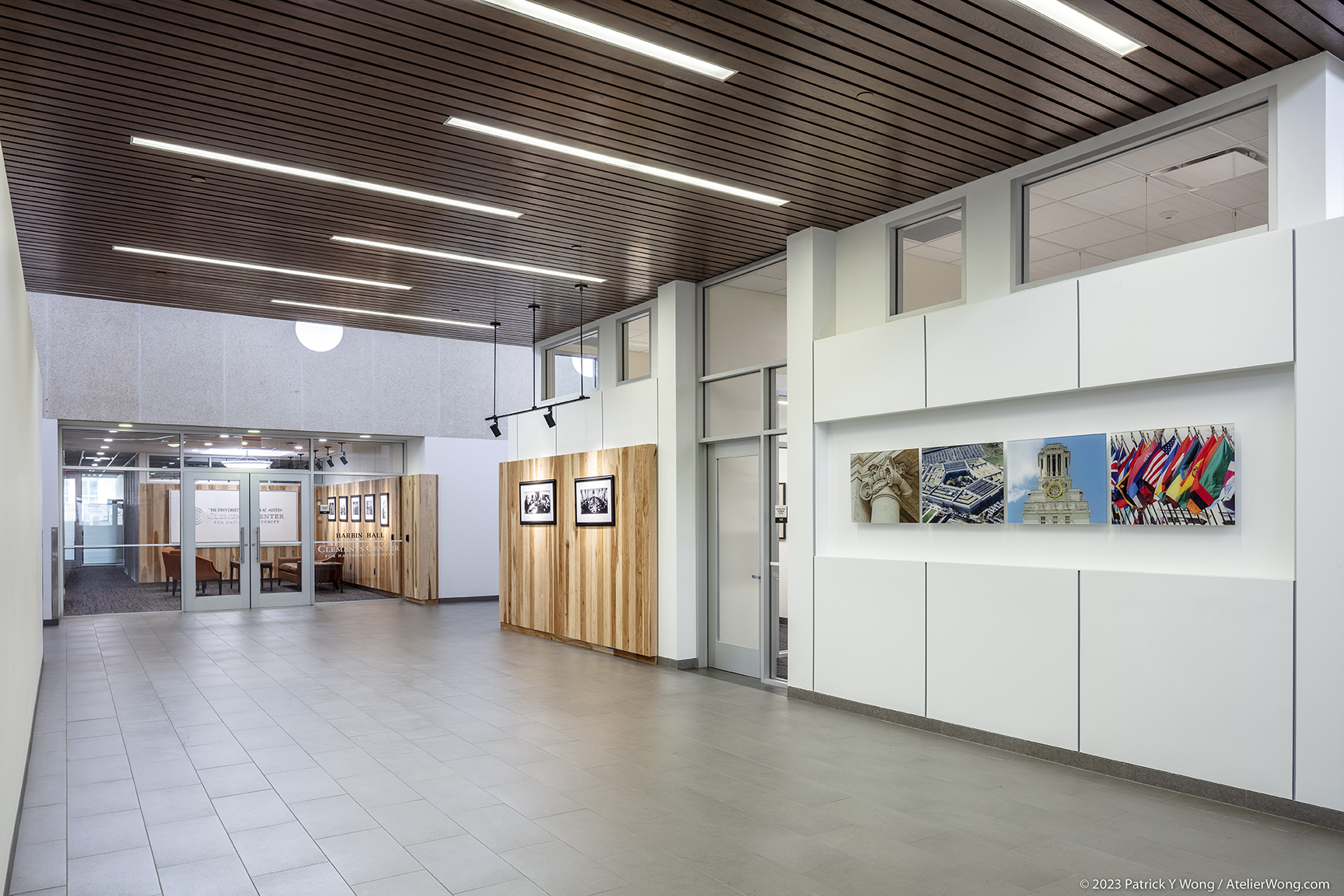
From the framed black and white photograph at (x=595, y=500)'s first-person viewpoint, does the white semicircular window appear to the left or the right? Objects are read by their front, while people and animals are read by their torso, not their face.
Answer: on its right

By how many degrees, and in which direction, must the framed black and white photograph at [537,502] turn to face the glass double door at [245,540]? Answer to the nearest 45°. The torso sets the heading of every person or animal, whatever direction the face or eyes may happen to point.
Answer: approximately 90° to its right

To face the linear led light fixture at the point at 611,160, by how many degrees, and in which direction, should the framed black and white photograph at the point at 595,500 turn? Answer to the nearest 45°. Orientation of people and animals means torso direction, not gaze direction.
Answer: approximately 45° to its left

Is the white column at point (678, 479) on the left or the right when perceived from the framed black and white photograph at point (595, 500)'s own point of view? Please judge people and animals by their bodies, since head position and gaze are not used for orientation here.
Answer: on its left

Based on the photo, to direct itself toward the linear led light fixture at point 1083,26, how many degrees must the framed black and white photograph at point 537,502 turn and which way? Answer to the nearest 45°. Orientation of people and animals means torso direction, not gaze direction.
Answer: approximately 45° to its left
